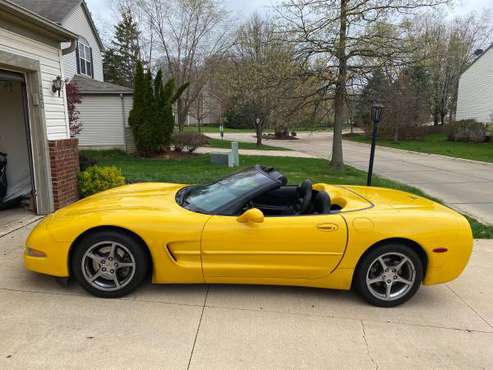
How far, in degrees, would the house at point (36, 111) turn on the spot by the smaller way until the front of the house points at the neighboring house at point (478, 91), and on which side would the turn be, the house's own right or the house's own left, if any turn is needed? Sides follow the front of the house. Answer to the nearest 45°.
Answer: approximately 45° to the house's own left

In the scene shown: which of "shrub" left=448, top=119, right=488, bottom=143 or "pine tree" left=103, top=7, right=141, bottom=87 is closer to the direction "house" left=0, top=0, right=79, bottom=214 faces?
the shrub

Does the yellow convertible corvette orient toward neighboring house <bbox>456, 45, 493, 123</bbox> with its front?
no

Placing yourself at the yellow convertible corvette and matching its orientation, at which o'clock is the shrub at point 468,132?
The shrub is roughly at 4 o'clock from the yellow convertible corvette.

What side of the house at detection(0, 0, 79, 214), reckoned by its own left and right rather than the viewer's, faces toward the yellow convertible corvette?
front

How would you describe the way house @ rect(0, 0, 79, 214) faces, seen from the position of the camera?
facing the viewer and to the right of the viewer

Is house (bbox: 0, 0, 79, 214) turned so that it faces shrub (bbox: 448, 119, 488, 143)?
no

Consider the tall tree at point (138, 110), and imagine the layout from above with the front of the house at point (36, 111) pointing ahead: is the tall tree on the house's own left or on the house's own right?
on the house's own left

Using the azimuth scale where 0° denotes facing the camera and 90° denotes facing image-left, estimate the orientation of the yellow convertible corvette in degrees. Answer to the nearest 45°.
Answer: approximately 90°

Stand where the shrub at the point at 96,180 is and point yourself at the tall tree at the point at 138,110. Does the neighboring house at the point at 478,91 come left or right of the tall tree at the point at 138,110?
right

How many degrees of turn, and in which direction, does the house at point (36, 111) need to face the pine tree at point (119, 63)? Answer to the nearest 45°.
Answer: approximately 135° to its left

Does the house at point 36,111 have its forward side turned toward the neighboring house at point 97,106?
no

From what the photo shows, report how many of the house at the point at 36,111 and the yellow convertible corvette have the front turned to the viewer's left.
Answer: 1

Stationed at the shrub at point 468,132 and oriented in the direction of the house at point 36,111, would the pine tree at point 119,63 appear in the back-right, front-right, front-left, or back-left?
front-right

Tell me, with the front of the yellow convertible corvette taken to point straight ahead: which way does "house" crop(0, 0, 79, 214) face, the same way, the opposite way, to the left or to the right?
the opposite way
